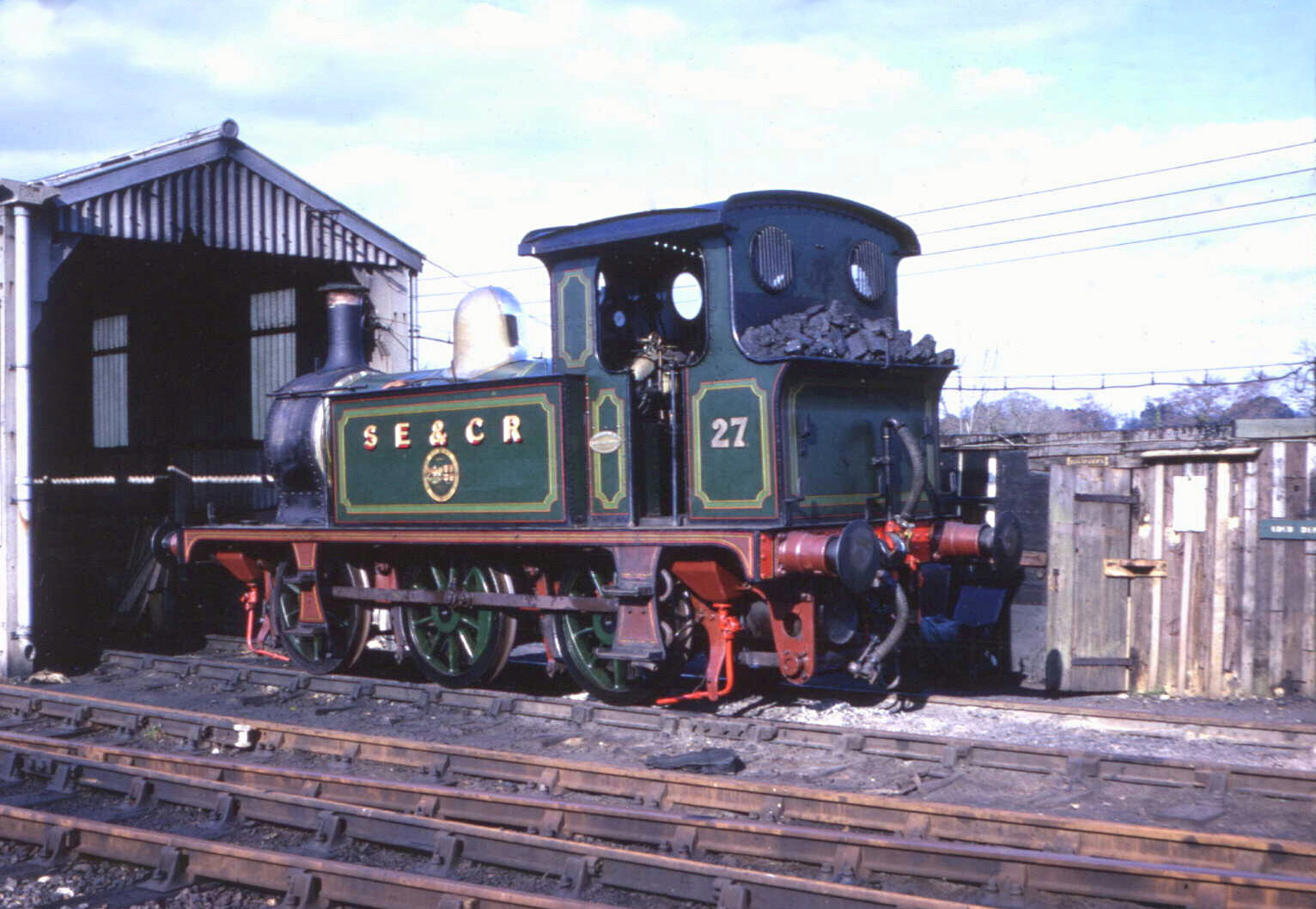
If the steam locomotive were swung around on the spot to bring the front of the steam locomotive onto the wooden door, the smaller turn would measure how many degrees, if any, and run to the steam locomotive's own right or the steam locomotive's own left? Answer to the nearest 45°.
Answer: approximately 135° to the steam locomotive's own right

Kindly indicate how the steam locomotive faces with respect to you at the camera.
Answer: facing away from the viewer and to the left of the viewer

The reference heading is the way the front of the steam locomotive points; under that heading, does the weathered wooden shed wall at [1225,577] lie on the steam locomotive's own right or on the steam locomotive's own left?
on the steam locomotive's own right
